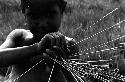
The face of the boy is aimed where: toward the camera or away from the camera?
toward the camera

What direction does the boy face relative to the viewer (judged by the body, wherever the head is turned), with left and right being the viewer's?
facing the viewer
